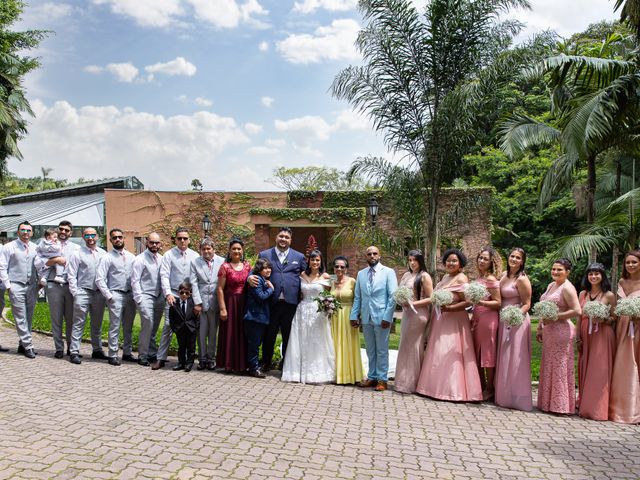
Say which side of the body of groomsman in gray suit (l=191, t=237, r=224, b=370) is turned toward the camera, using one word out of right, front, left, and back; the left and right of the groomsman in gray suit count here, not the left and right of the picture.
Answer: front

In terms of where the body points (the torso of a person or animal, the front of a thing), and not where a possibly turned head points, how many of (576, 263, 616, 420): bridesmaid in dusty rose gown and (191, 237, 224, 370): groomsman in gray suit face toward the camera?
2

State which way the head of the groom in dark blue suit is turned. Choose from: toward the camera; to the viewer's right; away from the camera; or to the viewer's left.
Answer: toward the camera

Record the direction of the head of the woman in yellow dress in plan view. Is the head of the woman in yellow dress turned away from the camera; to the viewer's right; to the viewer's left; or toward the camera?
toward the camera

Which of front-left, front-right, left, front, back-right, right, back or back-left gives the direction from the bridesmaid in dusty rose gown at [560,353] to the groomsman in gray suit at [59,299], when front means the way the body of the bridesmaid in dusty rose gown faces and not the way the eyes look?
front-right

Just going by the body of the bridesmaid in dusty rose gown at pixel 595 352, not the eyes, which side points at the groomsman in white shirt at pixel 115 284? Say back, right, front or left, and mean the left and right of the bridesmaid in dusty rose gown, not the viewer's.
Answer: right

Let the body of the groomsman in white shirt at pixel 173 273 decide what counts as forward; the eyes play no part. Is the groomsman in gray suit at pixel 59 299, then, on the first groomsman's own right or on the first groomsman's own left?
on the first groomsman's own right

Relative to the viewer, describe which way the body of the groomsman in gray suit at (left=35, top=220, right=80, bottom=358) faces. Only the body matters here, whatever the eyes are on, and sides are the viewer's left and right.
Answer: facing the viewer

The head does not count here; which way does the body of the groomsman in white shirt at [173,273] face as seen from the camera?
toward the camera

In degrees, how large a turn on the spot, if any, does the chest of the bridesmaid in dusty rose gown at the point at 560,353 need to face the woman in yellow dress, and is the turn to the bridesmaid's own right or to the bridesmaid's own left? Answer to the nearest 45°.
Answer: approximately 45° to the bridesmaid's own right

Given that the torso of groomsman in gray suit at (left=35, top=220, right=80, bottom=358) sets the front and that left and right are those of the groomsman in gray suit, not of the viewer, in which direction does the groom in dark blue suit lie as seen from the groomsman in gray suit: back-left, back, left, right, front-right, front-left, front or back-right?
front-left

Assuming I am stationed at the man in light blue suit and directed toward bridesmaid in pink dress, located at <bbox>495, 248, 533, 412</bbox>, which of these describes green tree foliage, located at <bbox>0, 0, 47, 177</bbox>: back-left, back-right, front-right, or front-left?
back-left

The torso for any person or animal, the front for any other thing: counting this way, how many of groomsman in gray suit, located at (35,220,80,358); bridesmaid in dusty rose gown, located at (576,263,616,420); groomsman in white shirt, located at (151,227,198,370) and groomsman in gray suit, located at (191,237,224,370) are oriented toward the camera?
4
